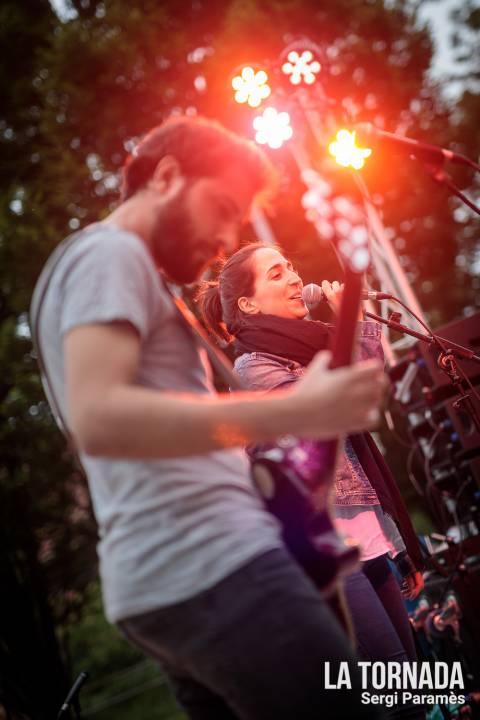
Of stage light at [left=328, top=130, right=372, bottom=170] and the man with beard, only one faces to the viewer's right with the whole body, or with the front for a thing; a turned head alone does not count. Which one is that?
the man with beard

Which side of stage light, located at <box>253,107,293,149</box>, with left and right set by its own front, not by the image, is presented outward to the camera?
front

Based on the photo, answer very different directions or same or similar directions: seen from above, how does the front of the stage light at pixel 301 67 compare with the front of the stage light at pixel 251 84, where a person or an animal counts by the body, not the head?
same or similar directions

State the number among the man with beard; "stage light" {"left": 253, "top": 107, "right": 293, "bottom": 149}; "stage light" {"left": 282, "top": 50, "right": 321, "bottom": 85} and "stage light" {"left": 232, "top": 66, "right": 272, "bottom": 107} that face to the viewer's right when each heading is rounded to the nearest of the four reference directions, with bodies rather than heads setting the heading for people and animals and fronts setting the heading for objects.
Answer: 1

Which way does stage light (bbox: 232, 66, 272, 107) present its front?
toward the camera

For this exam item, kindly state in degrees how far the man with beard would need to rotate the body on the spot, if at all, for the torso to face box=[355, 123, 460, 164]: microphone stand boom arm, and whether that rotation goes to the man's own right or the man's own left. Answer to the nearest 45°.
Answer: approximately 45° to the man's own left

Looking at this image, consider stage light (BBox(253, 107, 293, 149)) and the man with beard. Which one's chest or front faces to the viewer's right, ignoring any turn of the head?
the man with beard

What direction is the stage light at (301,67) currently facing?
toward the camera

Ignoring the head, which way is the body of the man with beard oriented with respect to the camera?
to the viewer's right
